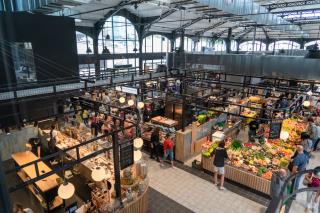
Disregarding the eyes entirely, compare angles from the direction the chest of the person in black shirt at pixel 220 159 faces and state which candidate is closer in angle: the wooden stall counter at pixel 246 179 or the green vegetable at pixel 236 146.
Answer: the green vegetable

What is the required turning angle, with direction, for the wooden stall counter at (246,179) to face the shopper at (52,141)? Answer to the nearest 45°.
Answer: approximately 45° to its right

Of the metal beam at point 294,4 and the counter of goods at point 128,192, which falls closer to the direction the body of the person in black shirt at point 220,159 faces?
the metal beam

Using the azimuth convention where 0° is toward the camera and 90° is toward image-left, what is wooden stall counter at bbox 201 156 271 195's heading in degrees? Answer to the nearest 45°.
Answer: approximately 45°

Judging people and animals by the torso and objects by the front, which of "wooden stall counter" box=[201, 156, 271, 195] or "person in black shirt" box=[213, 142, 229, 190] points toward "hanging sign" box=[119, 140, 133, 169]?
the wooden stall counter

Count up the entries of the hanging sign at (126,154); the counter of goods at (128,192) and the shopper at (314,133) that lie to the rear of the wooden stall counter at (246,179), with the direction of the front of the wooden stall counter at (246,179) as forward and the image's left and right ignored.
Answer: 1

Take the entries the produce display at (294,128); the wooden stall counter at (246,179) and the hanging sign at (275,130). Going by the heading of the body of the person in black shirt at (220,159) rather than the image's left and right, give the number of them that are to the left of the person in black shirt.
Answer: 0

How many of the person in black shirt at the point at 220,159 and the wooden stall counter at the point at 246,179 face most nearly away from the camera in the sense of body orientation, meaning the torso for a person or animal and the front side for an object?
1

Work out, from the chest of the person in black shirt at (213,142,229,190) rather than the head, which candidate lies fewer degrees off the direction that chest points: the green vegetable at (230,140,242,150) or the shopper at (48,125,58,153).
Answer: the green vegetable

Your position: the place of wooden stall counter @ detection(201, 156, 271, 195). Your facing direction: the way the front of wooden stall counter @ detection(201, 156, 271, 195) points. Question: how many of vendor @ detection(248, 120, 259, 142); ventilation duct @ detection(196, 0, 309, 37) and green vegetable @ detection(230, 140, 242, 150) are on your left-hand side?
0
